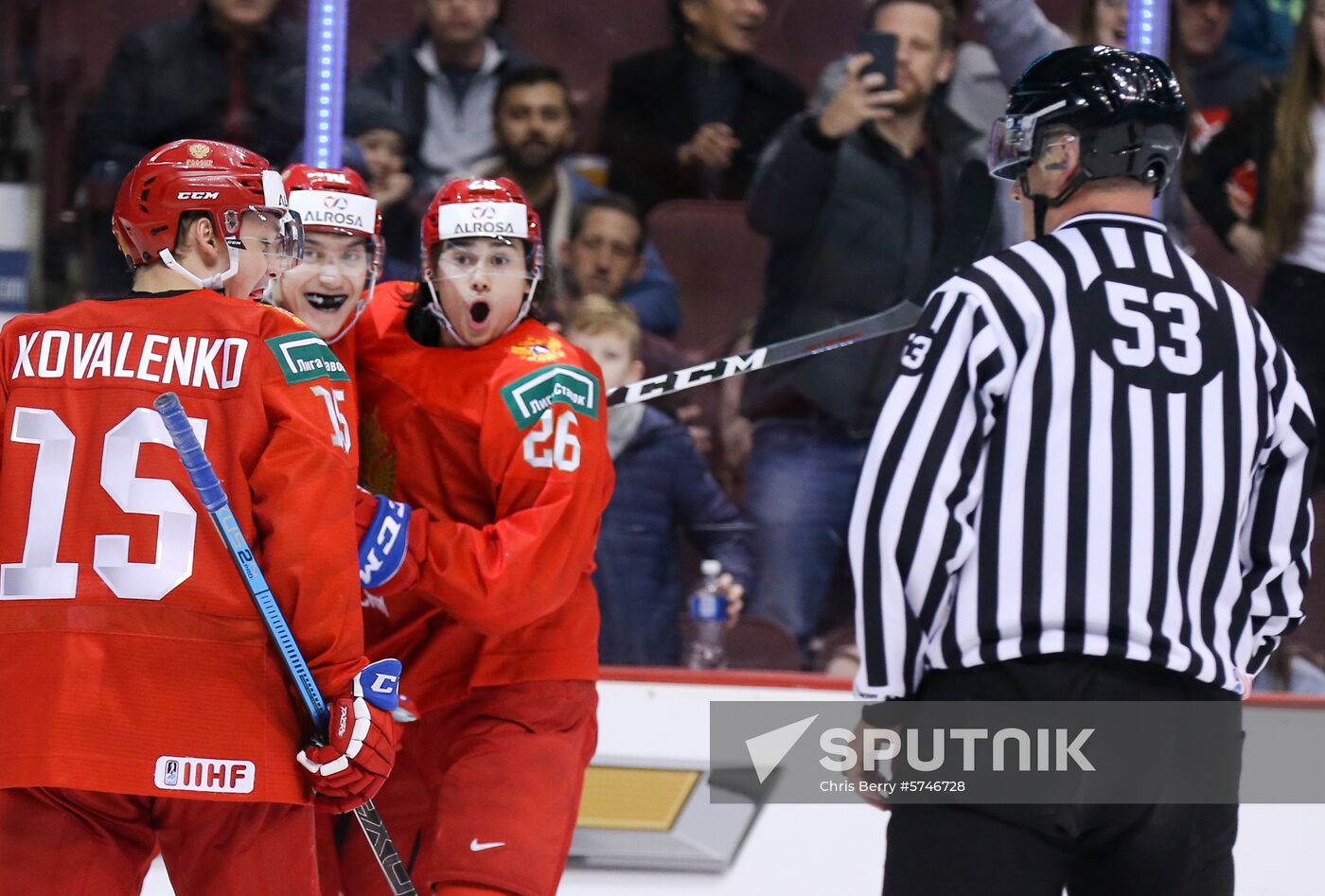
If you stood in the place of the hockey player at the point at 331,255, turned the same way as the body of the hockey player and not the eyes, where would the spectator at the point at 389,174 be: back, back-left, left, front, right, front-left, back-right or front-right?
back

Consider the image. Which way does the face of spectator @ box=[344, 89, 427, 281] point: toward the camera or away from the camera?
toward the camera

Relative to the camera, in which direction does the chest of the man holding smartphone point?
toward the camera

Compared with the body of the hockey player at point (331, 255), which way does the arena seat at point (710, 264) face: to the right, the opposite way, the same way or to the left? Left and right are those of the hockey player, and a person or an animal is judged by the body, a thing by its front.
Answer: the same way

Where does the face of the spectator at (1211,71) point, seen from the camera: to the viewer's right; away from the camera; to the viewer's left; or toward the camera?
toward the camera

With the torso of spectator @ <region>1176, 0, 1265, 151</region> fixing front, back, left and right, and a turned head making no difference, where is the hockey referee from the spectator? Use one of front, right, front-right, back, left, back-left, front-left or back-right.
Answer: front

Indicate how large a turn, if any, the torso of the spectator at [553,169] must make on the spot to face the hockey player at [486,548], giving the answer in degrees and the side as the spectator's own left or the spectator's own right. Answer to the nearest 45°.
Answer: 0° — they already face them

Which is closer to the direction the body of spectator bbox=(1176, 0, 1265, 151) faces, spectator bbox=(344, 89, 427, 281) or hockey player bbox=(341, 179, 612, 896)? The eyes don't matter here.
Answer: the hockey player

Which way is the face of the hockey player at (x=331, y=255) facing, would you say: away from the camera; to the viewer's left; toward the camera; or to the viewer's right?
toward the camera

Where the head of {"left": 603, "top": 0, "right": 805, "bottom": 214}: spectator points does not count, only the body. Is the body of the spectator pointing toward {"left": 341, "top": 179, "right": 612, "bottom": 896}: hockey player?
yes

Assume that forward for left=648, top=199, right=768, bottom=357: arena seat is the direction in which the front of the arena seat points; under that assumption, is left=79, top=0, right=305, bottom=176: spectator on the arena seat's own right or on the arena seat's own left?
on the arena seat's own right

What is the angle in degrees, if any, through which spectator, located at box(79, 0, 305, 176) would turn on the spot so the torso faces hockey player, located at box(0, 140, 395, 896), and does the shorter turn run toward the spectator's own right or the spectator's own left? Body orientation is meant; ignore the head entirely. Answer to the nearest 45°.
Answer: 0° — they already face them

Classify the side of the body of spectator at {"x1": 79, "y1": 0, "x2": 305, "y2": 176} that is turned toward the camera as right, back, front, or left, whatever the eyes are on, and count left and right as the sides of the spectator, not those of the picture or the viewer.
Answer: front

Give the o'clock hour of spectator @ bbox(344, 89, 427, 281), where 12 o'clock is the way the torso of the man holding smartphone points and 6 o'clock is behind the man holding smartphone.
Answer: The spectator is roughly at 3 o'clock from the man holding smartphone.

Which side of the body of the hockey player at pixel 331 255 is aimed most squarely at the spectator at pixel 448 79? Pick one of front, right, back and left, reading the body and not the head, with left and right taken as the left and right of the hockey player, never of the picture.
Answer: back

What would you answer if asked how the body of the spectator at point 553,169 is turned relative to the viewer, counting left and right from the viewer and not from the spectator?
facing the viewer

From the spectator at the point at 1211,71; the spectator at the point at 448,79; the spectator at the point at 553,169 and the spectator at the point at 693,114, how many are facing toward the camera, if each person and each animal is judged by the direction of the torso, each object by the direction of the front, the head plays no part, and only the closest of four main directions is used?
4

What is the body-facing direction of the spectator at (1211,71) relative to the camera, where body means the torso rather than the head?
toward the camera
